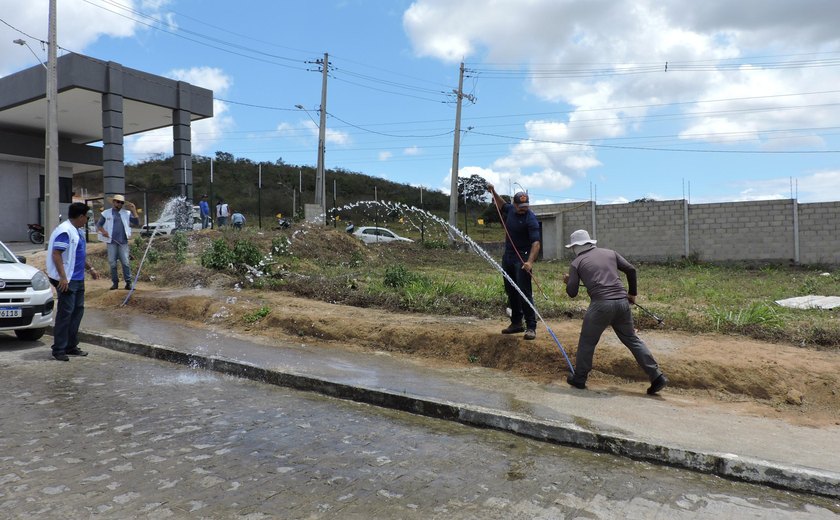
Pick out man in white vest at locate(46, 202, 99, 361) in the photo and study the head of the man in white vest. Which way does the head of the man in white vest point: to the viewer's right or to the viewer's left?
to the viewer's right

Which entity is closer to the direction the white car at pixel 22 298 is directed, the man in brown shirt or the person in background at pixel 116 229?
the man in brown shirt

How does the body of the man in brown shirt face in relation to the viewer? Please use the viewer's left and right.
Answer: facing away from the viewer and to the left of the viewer

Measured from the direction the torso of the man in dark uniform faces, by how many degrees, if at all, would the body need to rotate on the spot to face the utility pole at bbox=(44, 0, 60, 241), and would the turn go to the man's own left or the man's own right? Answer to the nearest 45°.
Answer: approximately 135° to the man's own right

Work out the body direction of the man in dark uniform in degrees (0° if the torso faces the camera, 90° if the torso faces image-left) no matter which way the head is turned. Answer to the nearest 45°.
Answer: approximately 0°

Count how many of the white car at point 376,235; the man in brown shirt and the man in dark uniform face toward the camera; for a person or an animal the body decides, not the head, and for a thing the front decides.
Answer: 1

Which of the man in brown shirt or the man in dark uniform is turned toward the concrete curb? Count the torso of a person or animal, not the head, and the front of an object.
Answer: the man in dark uniform

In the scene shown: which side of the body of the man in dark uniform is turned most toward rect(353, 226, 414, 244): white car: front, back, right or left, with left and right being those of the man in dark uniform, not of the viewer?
back

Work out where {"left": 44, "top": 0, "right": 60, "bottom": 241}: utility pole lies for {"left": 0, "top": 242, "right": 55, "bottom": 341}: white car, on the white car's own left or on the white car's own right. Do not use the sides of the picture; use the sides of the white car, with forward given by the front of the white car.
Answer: on the white car's own left

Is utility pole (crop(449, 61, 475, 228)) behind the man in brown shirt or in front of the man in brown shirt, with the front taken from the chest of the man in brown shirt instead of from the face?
in front

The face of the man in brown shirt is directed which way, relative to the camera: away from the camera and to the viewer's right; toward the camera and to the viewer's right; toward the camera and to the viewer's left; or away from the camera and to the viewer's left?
away from the camera and to the viewer's left
